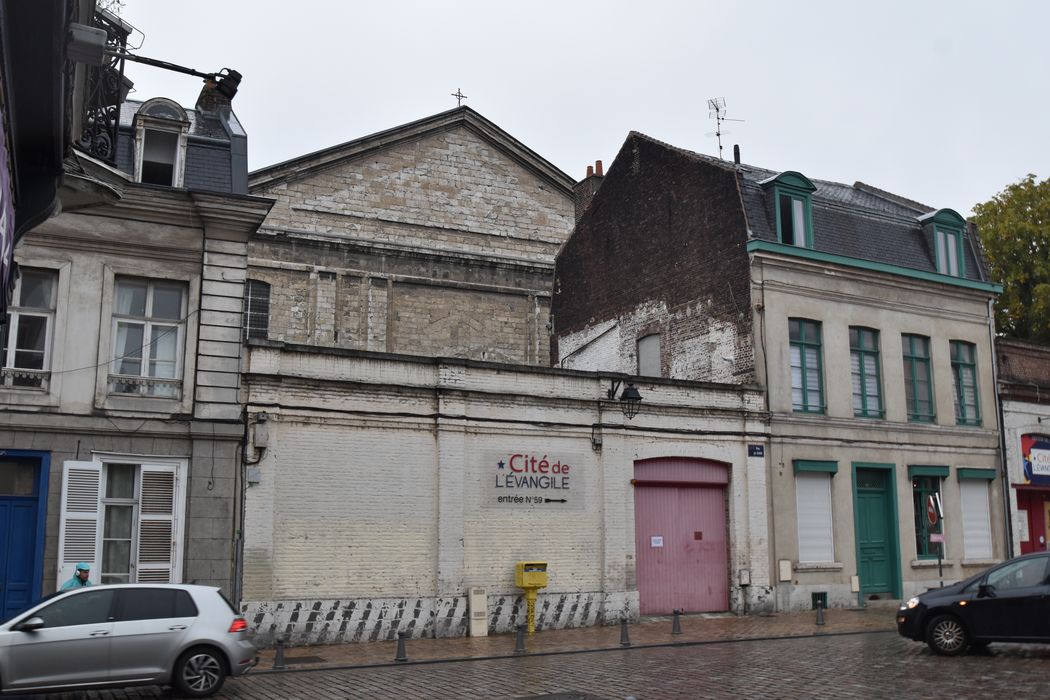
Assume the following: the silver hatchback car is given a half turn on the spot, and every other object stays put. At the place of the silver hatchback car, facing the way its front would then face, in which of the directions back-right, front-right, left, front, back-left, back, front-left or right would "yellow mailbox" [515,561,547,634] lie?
front-left

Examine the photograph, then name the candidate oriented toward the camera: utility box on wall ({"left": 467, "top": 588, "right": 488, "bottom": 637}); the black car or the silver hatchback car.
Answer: the utility box on wall

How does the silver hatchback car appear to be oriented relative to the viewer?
to the viewer's left

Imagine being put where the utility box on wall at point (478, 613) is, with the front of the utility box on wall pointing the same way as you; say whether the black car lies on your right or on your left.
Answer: on your left

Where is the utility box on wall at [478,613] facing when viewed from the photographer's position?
facing the viewer

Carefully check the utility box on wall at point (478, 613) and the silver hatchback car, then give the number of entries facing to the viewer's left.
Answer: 1

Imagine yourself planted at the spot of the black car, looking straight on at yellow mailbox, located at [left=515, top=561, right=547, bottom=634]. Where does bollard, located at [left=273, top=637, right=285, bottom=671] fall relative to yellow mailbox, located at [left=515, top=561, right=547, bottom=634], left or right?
left

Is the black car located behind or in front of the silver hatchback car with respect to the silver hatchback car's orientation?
behind

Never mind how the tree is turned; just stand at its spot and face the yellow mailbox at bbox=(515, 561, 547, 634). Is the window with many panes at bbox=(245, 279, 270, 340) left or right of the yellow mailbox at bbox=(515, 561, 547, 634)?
right

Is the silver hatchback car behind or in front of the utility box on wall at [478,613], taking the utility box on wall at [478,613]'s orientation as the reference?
in front

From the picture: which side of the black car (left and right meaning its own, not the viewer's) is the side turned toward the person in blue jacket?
front

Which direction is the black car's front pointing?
to the viewer's left

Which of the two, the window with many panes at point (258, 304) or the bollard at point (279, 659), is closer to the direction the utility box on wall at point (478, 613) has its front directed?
the bollard

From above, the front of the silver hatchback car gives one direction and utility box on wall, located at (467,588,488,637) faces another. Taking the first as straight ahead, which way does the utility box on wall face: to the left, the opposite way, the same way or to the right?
to the left

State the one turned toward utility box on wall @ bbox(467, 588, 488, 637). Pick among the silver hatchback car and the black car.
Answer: the black car

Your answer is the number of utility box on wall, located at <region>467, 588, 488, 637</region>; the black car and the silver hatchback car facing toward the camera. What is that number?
1
